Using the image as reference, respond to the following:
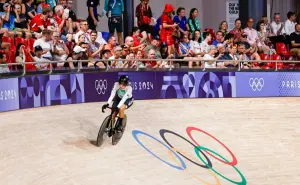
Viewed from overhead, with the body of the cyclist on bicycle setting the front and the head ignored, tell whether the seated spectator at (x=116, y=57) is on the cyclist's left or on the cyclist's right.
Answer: on the cyclist's right

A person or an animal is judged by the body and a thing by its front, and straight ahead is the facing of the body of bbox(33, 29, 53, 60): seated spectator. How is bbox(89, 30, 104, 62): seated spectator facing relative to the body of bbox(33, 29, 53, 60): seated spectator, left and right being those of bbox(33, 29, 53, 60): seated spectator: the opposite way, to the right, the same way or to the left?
the same way

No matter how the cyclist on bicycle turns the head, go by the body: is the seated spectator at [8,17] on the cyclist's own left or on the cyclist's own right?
on the cyclist's own right

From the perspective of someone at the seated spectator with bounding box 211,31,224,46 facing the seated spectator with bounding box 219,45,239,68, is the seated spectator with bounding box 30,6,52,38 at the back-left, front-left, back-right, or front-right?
back-right

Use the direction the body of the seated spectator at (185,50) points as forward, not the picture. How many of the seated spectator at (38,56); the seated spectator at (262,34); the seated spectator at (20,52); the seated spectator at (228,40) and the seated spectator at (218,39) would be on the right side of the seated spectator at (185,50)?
2

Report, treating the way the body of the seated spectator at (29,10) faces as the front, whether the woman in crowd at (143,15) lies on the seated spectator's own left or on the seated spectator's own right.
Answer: on the seated spectator's own left

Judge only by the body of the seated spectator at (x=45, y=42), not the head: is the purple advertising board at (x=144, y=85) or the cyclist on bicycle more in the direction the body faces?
the cyclist on bicycle

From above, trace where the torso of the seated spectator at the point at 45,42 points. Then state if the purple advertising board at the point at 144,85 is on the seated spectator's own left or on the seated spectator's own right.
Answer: on the seated spectator's own left

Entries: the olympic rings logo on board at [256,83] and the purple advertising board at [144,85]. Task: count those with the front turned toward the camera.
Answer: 2

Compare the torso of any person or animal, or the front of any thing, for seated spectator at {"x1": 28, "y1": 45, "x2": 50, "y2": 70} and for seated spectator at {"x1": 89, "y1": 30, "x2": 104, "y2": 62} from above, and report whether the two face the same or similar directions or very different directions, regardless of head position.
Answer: same or similar directions

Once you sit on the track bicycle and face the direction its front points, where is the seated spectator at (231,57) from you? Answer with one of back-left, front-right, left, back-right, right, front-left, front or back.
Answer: back

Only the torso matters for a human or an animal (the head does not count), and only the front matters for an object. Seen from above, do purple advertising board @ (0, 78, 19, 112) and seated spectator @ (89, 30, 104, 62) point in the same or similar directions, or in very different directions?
same or similar directions

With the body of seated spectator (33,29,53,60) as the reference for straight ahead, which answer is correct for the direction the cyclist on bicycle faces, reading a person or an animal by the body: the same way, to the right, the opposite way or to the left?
to the right
